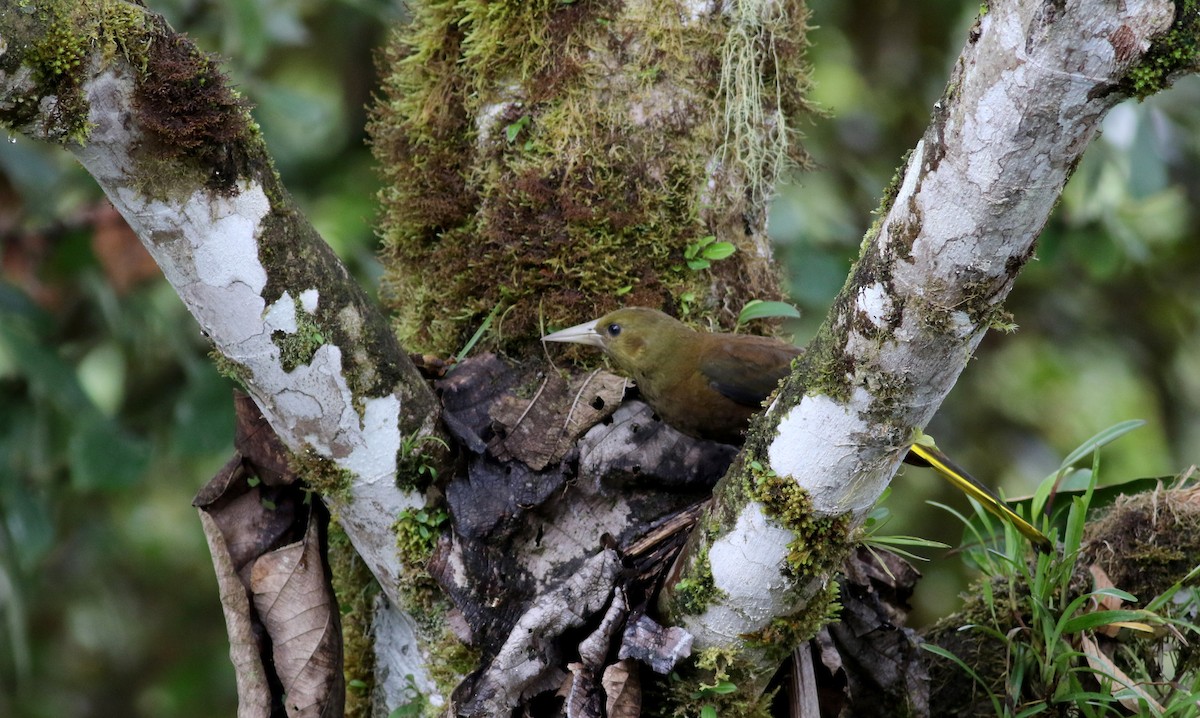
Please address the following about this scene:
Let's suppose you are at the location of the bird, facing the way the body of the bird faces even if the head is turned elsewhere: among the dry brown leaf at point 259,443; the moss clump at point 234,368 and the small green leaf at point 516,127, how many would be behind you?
0

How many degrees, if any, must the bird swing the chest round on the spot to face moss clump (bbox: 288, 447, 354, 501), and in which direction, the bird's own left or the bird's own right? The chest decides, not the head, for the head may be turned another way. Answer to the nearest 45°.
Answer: approximately 45° to the bird's own left

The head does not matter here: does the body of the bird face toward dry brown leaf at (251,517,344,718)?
yes

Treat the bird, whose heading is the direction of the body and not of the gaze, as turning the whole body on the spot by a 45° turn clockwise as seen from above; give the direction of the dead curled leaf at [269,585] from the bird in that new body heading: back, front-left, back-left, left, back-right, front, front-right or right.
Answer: left

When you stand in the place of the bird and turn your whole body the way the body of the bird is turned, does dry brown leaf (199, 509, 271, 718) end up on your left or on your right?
on your left

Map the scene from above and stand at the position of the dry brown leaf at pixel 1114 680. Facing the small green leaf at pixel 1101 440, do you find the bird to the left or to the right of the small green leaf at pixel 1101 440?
left

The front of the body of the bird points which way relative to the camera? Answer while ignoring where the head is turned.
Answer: to the viewer's left

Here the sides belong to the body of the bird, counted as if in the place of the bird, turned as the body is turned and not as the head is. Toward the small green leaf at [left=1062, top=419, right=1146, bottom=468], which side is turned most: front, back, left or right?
back

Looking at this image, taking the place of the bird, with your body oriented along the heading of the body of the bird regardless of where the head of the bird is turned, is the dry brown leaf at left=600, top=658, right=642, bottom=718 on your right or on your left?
on your left

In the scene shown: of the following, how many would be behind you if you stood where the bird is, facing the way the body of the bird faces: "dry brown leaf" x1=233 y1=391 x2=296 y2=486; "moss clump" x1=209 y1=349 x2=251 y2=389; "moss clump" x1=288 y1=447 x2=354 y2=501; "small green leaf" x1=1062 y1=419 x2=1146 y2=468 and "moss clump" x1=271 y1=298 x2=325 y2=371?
1

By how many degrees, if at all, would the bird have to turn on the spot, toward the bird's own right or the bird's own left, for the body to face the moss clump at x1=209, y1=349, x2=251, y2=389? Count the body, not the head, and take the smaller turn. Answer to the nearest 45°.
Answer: approximately 45° to the bird's own left
